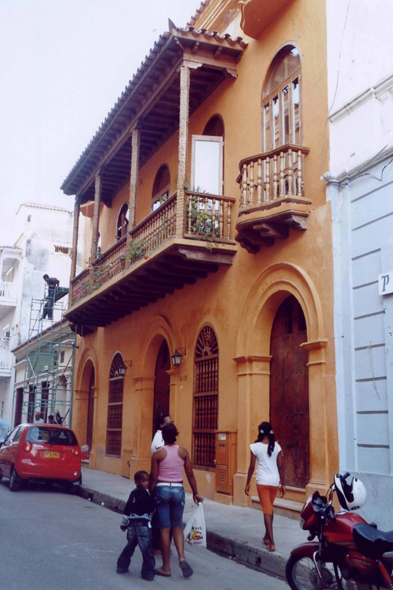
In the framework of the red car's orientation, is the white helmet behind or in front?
behind

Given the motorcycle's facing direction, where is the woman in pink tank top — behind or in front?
in front

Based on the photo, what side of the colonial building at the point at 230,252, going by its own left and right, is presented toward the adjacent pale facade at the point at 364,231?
left

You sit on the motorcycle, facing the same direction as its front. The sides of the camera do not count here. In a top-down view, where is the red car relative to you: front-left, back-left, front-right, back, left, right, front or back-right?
front-right

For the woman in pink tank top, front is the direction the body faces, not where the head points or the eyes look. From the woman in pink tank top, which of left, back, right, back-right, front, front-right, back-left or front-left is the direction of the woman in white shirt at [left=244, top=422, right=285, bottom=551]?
front-right

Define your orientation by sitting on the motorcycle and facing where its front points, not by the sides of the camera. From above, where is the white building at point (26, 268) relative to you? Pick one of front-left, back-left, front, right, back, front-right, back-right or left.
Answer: front-right

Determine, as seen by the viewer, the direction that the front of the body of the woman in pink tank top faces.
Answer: away from the camera

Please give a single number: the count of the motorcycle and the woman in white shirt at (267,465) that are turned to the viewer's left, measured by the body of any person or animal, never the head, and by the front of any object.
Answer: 1
